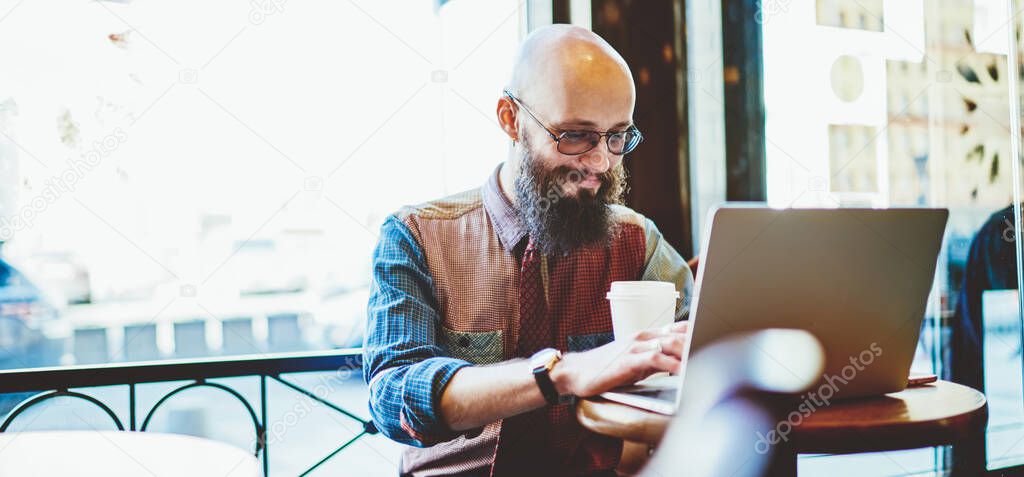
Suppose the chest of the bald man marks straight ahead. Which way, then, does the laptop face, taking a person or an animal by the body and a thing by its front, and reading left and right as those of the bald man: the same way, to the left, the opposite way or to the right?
the opposite way

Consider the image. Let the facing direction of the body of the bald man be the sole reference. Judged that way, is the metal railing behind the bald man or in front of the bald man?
behind

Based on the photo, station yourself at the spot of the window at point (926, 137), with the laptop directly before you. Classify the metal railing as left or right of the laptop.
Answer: right

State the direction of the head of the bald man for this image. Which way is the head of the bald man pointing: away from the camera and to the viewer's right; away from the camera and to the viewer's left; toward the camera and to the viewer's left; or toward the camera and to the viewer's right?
toward the camera and to the viewer's right

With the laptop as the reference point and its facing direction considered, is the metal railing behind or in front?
in front

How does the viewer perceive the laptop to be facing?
facing away from the viewer and to the left of the viewer

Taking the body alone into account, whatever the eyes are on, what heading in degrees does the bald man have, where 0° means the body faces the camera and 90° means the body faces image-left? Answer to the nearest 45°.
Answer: approximately 315°

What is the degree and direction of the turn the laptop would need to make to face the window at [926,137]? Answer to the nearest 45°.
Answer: approximately 45° to its right

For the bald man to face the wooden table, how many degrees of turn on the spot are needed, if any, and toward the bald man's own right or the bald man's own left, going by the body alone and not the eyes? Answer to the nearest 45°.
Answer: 0° — they already face it
